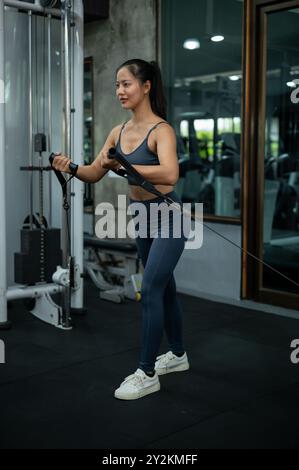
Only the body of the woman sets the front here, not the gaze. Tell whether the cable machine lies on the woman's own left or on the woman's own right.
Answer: on the woman's own right

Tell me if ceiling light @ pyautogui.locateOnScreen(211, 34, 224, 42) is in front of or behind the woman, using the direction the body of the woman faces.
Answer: behind
